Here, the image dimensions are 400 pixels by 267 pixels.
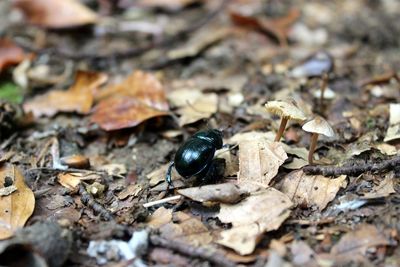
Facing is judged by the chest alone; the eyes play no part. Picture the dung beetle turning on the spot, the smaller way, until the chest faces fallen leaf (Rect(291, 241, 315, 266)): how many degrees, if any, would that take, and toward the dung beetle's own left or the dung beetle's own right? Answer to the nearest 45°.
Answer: approximately 90° to the dung beetle's own right

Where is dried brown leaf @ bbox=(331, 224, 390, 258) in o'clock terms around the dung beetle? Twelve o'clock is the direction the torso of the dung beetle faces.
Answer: The dried brown leaf is roughly at 3 o'clock from the dung beetle.

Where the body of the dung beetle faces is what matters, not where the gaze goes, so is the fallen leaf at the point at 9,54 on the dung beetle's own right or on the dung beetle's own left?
on the dung beetle's own left

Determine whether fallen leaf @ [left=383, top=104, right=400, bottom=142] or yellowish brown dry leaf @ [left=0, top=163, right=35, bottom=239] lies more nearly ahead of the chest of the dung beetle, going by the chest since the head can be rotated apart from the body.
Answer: the fallen leaf

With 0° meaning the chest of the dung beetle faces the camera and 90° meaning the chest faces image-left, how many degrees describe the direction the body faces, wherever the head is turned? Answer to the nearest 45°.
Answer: approximately 225°

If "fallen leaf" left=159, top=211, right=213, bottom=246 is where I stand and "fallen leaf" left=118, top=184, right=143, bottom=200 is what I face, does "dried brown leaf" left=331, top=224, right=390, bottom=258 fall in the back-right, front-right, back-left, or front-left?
back-right

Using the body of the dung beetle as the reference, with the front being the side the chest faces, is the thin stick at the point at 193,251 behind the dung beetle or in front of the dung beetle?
behind

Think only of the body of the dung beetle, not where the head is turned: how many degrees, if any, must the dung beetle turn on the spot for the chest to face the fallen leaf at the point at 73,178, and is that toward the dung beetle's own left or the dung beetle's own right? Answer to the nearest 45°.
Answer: approximately 135° to the dung beetle's own left

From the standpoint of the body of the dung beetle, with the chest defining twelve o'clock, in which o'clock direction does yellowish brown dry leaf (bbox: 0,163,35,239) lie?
The yellowish brown dry leaf is roughly at 7 o'clock from the dung beetle.

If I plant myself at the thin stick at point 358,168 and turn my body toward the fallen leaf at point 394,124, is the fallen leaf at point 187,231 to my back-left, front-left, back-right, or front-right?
back-left
